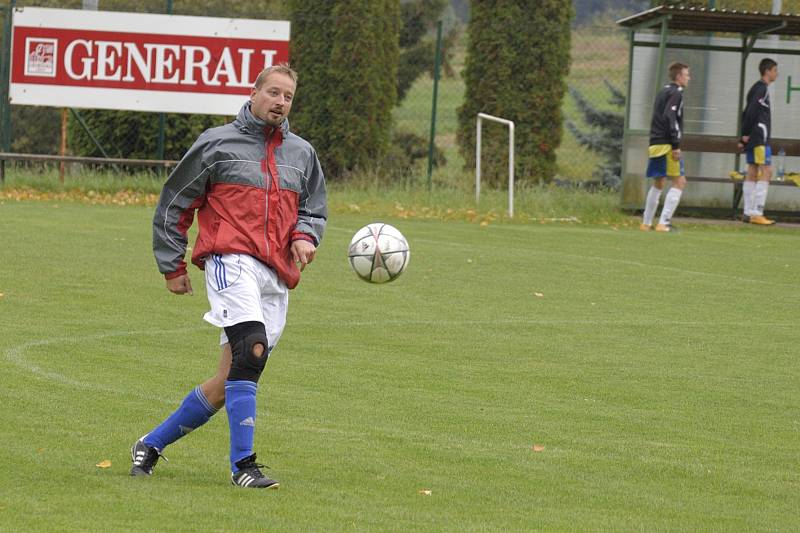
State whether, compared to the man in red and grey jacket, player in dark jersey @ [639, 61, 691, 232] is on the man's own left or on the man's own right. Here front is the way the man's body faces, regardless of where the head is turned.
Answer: on the man's own left

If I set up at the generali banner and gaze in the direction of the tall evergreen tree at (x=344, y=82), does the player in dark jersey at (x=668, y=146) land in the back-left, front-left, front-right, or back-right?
front-right

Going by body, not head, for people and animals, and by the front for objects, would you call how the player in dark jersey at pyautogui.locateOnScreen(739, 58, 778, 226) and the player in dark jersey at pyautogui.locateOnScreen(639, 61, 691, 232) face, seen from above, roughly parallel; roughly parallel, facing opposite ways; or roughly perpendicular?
roughly parallel

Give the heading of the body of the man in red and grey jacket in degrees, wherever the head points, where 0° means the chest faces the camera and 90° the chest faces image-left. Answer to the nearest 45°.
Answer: approximately 315°

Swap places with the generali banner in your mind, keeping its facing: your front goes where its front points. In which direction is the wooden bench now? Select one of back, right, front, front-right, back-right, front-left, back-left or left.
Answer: left

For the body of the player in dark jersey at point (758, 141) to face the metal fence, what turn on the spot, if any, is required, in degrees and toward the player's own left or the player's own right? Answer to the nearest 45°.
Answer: approximately 135° to the player's own left

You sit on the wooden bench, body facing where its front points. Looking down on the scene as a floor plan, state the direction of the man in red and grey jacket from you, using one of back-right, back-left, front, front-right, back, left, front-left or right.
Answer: front

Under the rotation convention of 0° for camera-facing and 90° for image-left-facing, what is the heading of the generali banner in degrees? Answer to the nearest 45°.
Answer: approximately 0°

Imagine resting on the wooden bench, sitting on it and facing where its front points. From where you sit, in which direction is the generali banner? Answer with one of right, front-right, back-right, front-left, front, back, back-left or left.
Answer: right

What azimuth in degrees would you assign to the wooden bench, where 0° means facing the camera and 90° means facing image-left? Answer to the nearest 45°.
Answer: approximately 0°
